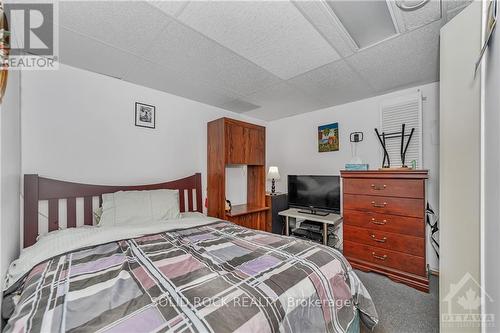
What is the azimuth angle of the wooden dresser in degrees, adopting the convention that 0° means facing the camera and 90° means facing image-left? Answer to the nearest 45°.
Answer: approximately 45°

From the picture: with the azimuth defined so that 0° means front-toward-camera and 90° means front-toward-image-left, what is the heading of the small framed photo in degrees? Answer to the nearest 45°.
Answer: approximately 315°
